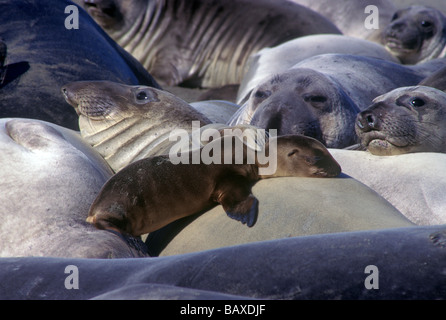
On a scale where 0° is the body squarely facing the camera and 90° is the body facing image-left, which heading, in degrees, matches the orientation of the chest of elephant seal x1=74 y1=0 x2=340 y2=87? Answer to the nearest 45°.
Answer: approximately 90°

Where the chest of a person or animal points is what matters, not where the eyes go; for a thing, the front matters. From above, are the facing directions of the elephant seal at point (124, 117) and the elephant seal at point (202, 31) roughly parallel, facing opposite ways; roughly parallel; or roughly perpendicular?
roughly parallel

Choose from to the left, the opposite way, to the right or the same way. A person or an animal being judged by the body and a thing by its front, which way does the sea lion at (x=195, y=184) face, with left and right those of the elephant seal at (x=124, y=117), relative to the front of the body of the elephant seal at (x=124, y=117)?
the opposite way

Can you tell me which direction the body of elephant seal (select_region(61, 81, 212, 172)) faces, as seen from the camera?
to the viewer's left

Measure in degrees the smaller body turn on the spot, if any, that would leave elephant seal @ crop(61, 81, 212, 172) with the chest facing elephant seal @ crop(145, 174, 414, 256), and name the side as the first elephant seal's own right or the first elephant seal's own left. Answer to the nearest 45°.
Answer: approximately 135° to the first elephant seal's own left

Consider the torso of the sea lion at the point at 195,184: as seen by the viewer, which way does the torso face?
to the viewer's right

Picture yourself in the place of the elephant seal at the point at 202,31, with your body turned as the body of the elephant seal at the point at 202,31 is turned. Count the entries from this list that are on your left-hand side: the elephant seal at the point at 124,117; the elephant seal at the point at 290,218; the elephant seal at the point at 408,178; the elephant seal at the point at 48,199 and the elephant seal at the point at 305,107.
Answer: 5

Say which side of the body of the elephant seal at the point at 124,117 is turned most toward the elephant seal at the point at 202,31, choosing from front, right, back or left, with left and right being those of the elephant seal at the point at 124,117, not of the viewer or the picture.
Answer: right

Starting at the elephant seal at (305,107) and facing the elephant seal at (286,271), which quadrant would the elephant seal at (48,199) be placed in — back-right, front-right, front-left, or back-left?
front-right
